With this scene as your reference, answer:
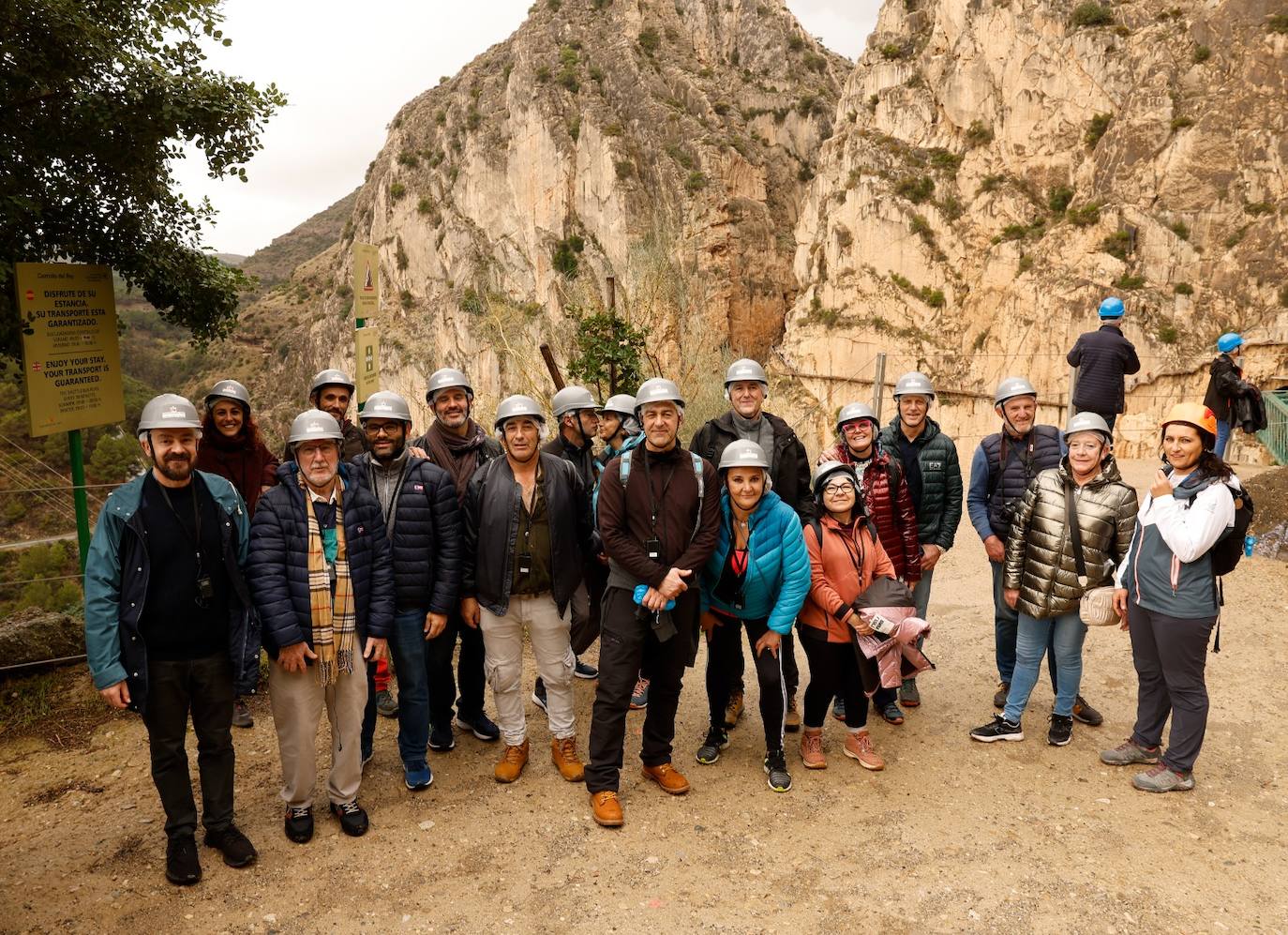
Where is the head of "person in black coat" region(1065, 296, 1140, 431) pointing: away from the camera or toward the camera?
away from the camera

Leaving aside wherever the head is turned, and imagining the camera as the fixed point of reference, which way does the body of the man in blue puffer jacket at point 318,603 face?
toward the camera

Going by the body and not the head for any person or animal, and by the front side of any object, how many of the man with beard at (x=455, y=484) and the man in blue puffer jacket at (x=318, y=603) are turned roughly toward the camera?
2

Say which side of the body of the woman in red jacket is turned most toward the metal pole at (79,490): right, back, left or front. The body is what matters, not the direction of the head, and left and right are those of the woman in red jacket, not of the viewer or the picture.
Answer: right

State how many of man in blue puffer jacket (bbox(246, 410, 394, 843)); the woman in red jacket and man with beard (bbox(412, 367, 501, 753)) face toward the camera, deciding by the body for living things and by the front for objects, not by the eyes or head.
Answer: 3

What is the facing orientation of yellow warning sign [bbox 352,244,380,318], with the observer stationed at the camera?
facing the viewer and to the right of the viewer

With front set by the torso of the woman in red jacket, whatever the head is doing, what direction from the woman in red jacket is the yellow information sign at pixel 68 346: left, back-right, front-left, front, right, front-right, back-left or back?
right

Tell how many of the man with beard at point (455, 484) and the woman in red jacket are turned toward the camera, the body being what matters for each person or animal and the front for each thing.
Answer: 2

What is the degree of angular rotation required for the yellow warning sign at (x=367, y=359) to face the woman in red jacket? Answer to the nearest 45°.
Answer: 0° — it already faces them

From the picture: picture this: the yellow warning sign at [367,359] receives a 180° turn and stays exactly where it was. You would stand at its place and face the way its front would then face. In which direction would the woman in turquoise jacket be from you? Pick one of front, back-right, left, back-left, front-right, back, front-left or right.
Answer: back

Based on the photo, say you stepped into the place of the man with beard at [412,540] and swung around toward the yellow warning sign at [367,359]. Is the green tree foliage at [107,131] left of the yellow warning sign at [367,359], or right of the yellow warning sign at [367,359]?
left

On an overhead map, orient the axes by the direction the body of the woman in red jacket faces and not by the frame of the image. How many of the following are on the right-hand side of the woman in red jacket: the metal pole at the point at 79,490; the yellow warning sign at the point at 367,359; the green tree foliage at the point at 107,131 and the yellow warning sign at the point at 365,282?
4

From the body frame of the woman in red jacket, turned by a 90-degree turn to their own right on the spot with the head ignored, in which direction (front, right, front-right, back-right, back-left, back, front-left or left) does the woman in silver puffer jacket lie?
back

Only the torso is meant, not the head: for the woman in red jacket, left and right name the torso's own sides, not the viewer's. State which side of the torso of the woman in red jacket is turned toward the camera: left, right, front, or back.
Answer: front

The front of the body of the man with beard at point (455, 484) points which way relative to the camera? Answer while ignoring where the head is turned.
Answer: toward the camera
